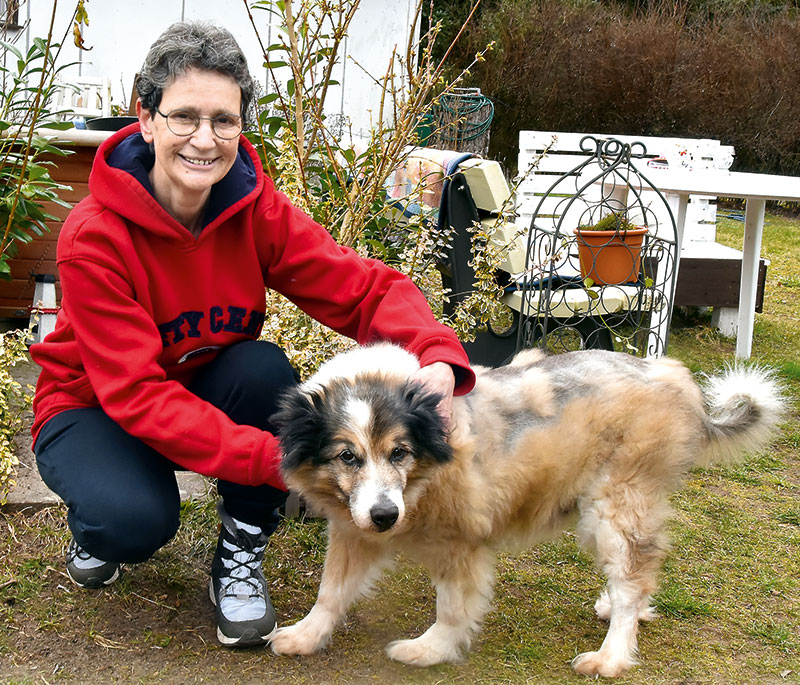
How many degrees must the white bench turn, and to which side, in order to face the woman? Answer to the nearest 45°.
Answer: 0° — it already faces them

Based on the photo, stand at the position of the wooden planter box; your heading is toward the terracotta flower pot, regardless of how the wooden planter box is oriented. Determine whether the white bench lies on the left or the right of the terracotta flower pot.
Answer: left

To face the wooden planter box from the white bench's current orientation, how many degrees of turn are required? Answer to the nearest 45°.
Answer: approximately 45° to its right

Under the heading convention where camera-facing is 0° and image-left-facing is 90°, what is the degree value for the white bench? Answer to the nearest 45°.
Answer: approximately 0°

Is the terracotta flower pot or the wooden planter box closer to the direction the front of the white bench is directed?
the terracotta flower pot

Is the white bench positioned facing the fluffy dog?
yes

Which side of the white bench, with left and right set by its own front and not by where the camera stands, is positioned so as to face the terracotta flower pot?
front
